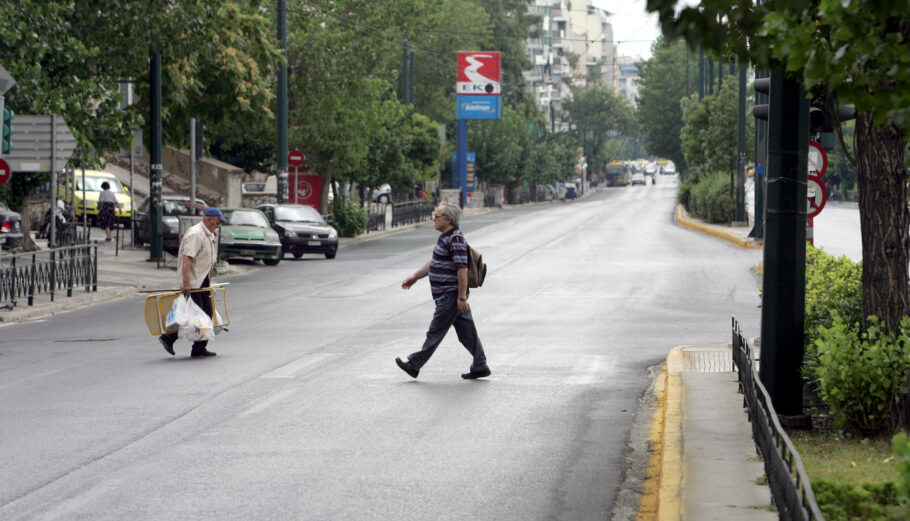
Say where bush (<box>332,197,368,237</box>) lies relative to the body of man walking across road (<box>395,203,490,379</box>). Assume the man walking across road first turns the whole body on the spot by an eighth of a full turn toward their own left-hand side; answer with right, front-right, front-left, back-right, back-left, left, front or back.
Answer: back-right

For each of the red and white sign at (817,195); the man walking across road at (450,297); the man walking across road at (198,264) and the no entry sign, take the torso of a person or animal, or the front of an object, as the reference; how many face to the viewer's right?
1

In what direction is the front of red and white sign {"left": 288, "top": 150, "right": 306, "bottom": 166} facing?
toward the camera

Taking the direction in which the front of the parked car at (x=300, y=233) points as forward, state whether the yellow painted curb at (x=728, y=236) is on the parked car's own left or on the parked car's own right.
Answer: on the parked car's own left

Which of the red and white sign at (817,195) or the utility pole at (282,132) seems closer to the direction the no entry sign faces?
the red and white sign

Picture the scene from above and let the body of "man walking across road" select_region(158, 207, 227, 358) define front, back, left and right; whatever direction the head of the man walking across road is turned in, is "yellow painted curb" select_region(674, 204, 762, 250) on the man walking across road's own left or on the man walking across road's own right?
on the man walking across road's own left

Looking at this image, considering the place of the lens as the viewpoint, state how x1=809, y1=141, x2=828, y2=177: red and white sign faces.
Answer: facing the viewer

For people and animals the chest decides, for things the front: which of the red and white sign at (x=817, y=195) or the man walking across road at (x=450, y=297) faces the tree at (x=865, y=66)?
the red and white sign

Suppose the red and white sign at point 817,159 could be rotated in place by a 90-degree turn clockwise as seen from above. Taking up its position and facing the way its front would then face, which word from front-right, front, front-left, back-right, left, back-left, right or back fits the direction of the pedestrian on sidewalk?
front-right

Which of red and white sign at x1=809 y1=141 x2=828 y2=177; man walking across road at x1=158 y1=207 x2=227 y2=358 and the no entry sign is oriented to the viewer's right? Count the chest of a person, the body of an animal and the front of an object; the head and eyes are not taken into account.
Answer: the man walking across road

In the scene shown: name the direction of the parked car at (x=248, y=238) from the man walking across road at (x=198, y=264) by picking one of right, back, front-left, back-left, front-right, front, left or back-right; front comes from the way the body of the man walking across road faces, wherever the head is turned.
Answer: left

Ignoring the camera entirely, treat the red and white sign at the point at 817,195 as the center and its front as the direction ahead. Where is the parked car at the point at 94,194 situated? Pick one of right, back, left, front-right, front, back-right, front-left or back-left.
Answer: back-right

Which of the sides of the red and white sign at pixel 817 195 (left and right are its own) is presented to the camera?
front
